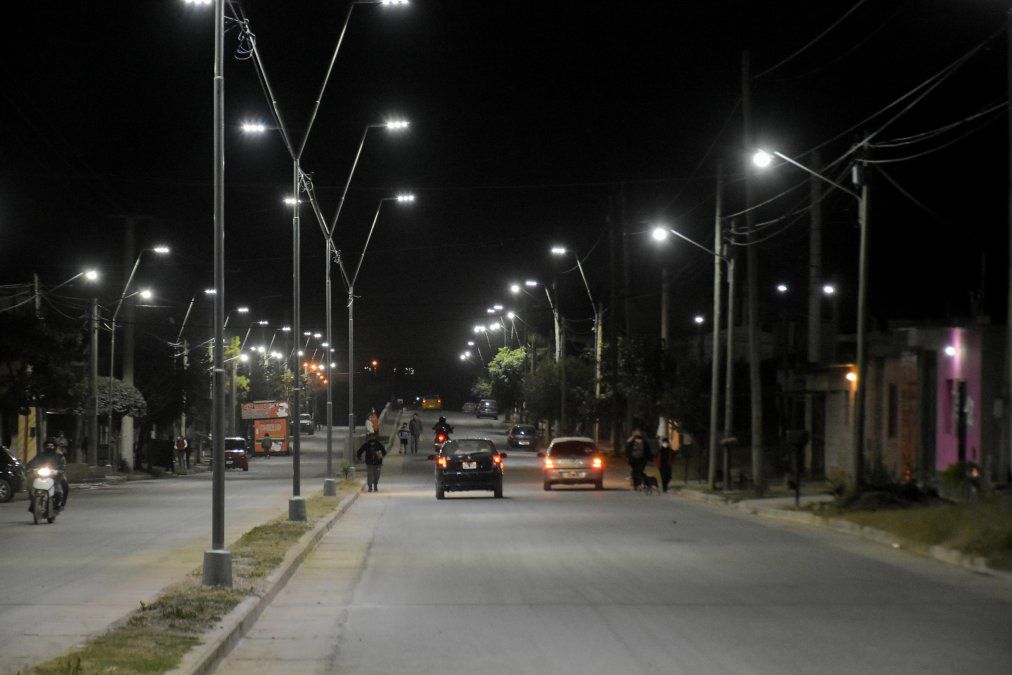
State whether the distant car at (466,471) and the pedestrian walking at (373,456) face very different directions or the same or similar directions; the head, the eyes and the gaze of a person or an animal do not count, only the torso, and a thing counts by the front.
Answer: very different directions

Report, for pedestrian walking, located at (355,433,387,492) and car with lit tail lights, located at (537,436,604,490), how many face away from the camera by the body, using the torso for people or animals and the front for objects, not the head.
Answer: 1

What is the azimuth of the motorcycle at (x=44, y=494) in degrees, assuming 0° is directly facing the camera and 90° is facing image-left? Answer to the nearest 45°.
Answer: approximately 0°

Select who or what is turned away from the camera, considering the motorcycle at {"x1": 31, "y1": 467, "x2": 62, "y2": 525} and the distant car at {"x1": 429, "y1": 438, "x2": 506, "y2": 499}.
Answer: the distant car

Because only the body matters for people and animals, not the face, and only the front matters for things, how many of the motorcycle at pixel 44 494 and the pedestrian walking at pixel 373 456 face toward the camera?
2

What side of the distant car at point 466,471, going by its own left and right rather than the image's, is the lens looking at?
back

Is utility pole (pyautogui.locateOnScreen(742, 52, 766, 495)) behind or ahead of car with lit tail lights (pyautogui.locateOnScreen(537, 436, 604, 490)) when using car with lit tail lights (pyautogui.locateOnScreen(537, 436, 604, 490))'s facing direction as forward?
behind

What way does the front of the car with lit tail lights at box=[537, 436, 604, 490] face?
away from the camera

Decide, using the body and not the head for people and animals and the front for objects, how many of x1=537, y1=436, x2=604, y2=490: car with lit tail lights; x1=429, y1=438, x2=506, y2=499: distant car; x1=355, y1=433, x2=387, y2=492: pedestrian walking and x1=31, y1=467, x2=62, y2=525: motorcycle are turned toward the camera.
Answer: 2

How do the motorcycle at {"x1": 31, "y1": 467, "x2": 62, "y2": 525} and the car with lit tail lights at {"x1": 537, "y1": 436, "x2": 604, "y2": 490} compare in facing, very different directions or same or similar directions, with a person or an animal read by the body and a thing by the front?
very different directions
